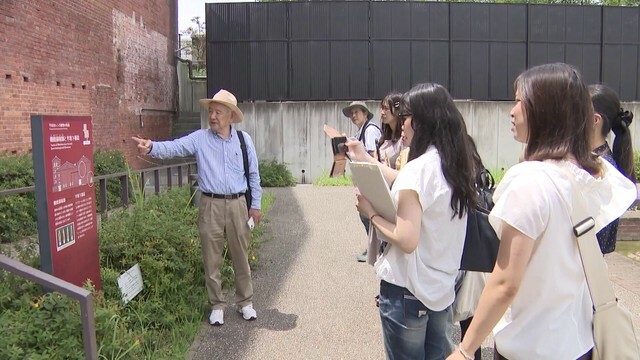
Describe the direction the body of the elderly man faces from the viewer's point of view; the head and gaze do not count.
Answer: toward the camera

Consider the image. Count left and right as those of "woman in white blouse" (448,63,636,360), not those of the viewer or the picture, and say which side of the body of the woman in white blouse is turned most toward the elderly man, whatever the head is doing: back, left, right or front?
front

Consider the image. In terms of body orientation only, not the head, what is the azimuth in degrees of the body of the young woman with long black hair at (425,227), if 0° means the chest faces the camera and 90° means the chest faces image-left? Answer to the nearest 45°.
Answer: approximately 135°

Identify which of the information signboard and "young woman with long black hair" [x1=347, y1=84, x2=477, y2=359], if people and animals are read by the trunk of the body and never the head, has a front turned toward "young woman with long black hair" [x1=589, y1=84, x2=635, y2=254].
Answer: the information signboard

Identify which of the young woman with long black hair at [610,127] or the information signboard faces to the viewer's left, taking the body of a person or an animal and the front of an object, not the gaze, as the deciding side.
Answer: the young woman with long black hair

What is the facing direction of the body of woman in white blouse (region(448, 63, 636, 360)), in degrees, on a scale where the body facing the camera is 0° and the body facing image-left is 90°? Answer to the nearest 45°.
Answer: approximately 135°

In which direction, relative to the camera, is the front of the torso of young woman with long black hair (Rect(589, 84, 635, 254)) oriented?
to the viewer's left

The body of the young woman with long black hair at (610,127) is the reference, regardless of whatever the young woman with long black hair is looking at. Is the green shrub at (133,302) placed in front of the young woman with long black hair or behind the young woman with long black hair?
in front

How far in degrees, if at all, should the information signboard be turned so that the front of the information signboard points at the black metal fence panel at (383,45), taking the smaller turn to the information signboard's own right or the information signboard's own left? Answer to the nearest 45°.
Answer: approximately 90° to the information signboard's own left

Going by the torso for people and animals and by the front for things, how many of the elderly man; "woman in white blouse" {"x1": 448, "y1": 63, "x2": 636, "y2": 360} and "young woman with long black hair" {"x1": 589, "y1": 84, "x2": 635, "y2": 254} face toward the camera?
1

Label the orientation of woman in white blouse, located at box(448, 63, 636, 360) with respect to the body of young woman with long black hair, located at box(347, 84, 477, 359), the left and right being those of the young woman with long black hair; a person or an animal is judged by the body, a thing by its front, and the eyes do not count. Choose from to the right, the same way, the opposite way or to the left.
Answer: the same way

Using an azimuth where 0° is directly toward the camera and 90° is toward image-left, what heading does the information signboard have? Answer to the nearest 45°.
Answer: approximately 315°

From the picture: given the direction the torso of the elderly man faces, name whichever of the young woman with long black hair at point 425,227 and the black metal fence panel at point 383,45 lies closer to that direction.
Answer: the young woman with long black hair

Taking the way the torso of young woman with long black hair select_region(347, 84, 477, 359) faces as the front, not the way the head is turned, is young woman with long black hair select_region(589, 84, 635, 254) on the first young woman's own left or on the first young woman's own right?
on the first young woman's own right

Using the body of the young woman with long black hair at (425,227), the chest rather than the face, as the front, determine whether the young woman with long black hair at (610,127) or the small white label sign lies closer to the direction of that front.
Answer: the small white label sign

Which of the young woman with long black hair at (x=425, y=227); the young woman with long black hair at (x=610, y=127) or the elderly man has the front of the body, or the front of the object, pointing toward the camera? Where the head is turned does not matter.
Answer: the elderly man
